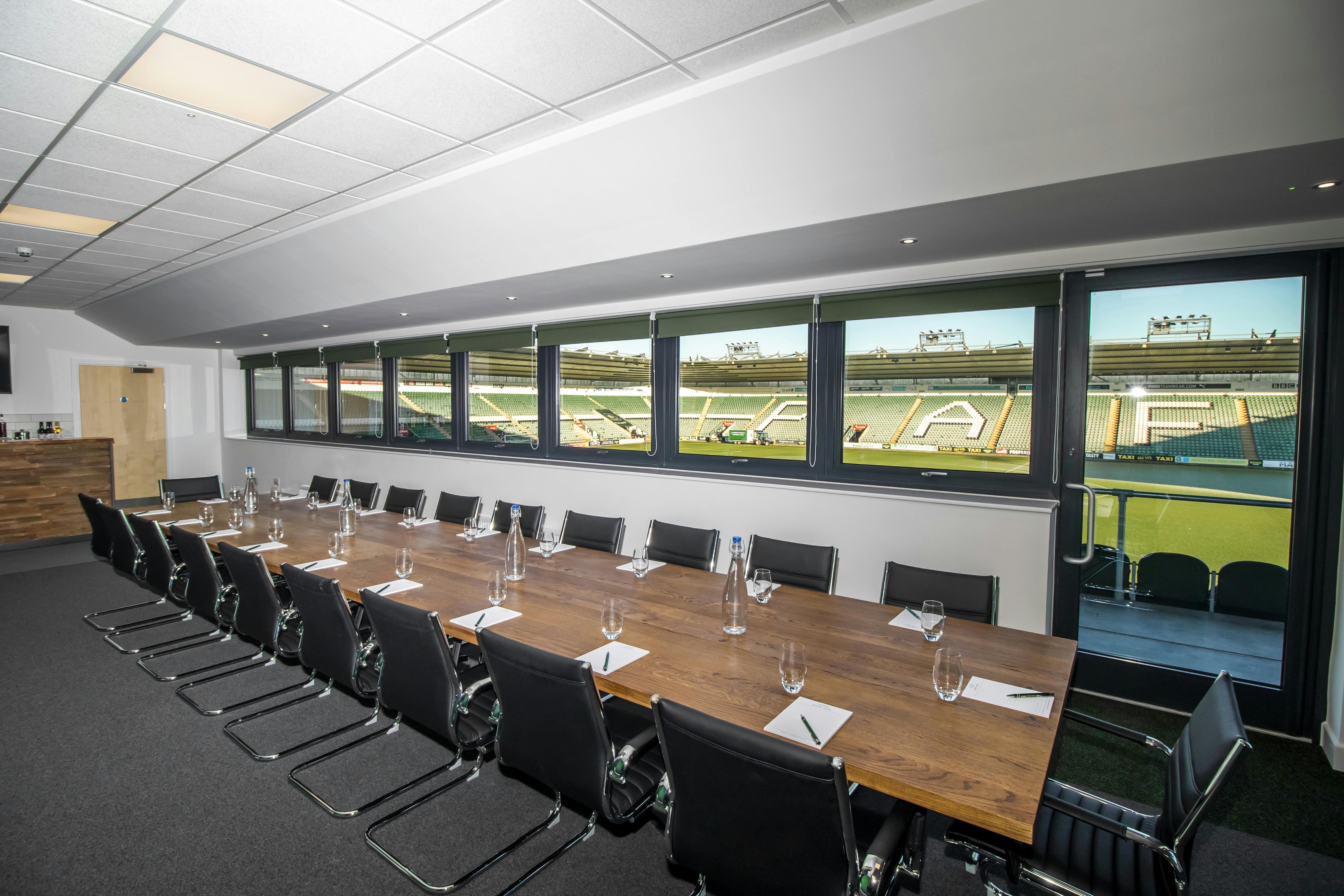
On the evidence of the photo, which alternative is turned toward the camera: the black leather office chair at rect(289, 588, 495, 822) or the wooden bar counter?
the wooden bar counter

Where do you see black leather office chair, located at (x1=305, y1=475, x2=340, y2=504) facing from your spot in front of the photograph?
facing the viewer and to the left of the viewer

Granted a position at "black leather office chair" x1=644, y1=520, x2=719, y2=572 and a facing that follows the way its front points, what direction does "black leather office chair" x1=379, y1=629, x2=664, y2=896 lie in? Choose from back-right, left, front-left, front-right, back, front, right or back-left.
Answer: front-left

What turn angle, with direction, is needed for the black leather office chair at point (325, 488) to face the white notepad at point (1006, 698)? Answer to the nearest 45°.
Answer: approximately 45° to its left

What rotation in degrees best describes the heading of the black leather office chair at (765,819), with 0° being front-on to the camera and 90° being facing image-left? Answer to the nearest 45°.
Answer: approximately 225°

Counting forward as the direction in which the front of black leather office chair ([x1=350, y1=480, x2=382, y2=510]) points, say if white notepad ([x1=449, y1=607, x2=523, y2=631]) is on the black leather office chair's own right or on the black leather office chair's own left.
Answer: on the black leather office chair's own left

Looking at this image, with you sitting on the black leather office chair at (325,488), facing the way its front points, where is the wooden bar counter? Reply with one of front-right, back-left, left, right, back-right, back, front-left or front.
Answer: right

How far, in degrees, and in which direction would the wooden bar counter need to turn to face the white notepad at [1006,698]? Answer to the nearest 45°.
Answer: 0° — it already faces it

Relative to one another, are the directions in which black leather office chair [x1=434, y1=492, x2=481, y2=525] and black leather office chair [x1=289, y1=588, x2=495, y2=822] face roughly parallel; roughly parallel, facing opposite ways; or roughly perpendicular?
roughly parallel, facing opposite ways

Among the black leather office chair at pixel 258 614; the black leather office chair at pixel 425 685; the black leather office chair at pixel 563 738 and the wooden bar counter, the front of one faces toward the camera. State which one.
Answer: the wooden bar counter

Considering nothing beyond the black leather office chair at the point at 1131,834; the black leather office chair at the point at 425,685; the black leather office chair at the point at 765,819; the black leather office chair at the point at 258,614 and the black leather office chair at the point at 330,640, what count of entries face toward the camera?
0

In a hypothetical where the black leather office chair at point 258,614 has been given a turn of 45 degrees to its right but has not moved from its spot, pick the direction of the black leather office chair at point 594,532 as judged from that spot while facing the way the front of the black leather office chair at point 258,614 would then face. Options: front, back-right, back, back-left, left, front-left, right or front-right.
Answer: front

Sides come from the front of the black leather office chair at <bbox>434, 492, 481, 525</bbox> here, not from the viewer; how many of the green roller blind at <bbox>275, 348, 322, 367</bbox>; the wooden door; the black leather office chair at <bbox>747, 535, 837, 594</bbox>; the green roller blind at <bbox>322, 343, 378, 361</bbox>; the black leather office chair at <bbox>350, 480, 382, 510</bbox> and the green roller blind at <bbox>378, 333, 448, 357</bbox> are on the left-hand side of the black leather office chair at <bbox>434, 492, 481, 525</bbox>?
1

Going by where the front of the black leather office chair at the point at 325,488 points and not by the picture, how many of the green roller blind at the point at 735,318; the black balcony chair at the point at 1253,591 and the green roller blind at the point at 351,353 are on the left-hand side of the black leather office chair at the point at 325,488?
2

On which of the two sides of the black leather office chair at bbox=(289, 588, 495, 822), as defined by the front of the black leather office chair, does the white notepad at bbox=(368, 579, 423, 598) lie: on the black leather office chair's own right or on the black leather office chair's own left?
on the black leather office chair's own left

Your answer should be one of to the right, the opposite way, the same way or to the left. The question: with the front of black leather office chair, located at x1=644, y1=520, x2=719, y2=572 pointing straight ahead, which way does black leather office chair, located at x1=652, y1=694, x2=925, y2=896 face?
the opposite way
